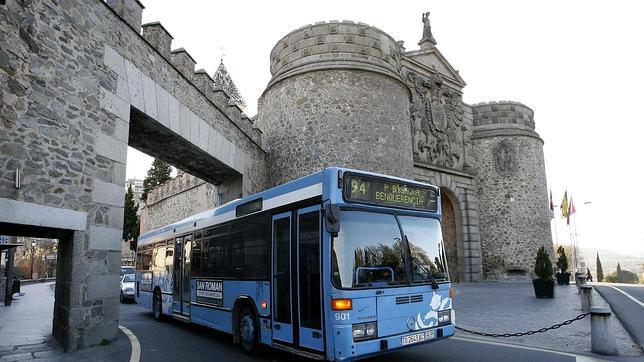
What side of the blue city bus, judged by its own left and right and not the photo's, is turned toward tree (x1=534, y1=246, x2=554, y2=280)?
left

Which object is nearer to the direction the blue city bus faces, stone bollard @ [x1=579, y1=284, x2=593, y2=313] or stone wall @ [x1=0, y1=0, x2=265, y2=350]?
the stone bollard

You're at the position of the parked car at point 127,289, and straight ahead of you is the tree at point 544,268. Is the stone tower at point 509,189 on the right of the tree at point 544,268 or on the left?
left

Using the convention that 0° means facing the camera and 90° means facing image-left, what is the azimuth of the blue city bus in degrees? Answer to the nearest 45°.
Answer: approximately 315°

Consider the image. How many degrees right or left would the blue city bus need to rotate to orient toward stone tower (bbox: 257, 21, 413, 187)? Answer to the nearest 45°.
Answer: approximately 135° to its left

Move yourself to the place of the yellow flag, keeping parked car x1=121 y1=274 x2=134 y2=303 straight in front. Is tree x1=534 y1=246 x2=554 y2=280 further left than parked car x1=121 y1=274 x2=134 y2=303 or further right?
left

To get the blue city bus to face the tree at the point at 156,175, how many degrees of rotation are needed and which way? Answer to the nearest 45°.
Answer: approximately 135° to its left

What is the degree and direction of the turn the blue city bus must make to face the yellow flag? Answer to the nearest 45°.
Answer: approximately 90° to its left

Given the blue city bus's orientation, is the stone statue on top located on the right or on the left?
on its left

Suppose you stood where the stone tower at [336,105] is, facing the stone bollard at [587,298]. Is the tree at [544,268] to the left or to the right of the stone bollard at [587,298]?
left

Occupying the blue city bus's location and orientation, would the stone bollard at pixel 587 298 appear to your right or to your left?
on your left

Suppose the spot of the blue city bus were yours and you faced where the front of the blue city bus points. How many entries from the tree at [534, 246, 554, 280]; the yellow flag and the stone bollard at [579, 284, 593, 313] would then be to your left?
3
